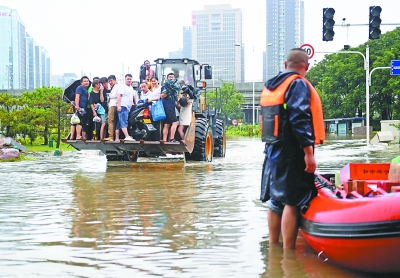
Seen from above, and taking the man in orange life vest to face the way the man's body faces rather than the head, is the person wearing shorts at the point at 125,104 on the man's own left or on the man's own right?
on the man's own left

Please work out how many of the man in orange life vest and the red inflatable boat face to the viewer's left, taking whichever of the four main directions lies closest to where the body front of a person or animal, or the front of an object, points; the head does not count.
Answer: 1

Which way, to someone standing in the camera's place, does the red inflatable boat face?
facing to the left of the viewer

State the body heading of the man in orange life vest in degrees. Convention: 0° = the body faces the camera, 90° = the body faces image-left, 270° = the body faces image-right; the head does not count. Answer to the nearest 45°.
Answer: approximately 225°

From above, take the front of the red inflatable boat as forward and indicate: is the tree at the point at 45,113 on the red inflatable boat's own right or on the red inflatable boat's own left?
on the red inflatable boat's own right

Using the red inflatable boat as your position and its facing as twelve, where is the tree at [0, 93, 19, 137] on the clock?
The tree is roughly at 2 o'clock from the red inflatable boat.

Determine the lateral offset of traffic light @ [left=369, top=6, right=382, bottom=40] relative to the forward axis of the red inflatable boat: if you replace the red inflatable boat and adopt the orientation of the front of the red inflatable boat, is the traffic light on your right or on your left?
on your right

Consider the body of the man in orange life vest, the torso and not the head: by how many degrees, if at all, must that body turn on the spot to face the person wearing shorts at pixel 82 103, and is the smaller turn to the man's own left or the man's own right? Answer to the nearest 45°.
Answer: approximately 90° to the man's own left

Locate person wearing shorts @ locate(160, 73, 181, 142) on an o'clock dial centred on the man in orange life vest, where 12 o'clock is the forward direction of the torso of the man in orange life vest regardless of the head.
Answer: The person wearing shorts is roughly at 10 o'clock from the man in orange life vest.

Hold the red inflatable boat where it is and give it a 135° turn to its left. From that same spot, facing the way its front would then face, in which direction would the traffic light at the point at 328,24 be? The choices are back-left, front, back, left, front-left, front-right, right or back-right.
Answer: back-left
